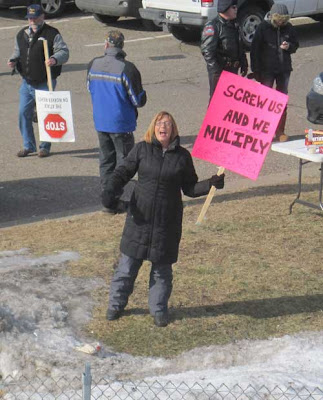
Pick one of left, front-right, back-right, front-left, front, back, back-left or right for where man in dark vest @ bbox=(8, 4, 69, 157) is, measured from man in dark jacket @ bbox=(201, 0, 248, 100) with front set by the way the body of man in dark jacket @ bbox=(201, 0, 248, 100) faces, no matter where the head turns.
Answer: back-right

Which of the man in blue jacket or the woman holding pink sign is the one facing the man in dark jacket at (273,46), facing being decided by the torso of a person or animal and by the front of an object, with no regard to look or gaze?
the man in blue jacket

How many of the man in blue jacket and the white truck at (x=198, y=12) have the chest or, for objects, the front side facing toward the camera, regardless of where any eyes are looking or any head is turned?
0

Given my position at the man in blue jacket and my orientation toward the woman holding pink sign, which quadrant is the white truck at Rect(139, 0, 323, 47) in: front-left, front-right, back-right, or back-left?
back-left

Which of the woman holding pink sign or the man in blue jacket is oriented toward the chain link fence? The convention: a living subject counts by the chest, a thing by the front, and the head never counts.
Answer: the woman holding pink sign

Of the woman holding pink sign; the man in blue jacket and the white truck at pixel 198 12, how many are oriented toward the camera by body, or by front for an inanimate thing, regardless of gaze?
1

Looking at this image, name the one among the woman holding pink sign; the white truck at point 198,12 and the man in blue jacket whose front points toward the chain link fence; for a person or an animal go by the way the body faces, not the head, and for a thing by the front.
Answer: the woman holding pink sign

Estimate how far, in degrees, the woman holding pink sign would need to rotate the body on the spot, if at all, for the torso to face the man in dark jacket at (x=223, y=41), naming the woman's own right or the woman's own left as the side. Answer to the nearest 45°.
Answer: approximately 180°

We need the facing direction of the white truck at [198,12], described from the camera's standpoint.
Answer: facing away from the viewer and to the right of the viewer

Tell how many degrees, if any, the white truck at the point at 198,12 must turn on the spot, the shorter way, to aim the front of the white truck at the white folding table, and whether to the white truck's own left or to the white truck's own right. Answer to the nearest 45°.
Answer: approximately 135° to the white truck's own right

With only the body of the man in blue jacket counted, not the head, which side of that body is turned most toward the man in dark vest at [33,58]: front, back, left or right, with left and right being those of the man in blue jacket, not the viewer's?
left
